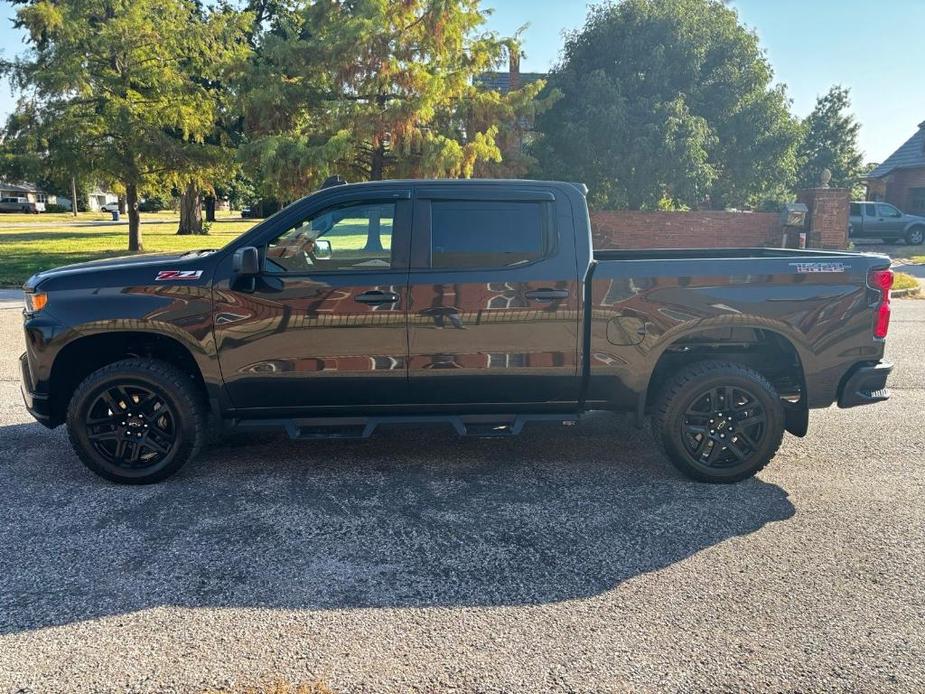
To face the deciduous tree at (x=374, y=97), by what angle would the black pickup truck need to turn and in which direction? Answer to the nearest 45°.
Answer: approximately 90° to its right

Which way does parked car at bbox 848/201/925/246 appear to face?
to the viewer's right

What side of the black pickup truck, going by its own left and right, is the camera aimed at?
left

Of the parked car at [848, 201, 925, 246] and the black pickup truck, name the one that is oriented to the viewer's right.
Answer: the parked car

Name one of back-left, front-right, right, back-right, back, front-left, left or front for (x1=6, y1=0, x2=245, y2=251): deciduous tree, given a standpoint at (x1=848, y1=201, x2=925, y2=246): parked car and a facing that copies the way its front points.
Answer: back-right

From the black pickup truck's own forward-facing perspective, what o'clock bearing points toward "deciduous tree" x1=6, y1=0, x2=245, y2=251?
The deciduous tree is roughly at 2 o'clock from the black pickup truck.

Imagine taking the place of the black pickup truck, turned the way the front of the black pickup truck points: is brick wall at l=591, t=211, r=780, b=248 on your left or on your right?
on your right

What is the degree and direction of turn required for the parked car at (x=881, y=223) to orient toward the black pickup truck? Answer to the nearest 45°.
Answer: approximately 90° to its right

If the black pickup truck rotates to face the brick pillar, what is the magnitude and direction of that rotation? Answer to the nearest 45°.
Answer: approximately 135° to its right

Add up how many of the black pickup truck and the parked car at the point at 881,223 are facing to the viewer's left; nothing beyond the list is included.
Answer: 1
